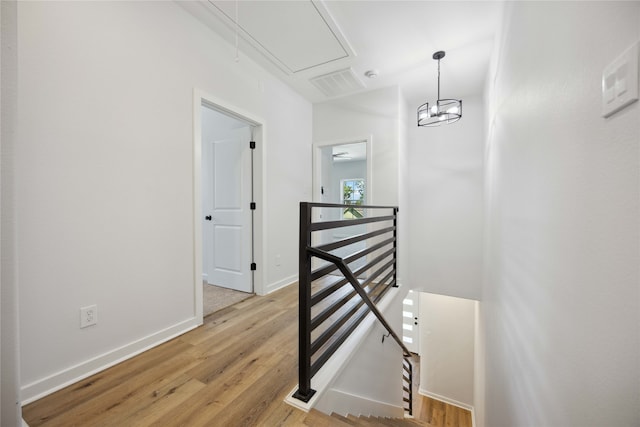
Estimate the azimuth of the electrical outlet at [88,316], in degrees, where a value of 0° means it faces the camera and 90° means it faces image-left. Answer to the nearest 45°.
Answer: approximately 315°

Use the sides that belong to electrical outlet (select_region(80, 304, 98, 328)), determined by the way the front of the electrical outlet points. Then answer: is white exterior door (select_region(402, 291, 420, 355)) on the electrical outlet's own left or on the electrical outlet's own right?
on the electrical outlet's own left

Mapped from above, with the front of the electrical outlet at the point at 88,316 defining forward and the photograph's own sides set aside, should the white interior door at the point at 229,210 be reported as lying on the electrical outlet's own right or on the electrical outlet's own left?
on the electrical outlet's own left

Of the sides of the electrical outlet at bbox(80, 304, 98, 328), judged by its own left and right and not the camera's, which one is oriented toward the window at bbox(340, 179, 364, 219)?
left
